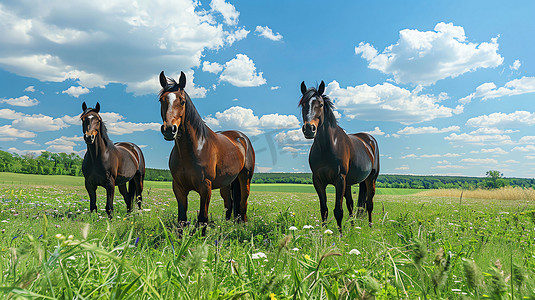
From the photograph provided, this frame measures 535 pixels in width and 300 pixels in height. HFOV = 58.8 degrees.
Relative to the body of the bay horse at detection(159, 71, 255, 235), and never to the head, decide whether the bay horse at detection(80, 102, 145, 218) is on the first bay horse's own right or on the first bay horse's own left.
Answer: on the first bay horse's own right

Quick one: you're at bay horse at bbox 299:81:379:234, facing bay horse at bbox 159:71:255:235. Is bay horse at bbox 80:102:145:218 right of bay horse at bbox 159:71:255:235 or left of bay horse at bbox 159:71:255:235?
right

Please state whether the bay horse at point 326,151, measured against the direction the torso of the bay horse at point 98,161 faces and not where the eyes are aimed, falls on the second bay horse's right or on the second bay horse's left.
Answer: on the second bay horse's left

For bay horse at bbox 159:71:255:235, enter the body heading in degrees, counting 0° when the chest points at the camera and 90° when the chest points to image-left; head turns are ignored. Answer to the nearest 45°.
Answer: approximately 45°

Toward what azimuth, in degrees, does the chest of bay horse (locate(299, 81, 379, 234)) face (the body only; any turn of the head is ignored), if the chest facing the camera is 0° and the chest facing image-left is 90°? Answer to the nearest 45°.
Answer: approximately 45°

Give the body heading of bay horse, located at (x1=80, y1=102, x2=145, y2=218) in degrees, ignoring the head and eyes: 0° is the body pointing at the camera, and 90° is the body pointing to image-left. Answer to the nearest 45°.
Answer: approximately 45°
